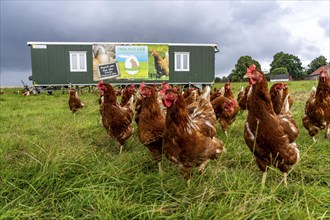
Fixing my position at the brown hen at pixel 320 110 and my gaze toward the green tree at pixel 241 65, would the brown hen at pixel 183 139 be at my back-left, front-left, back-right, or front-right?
back-left

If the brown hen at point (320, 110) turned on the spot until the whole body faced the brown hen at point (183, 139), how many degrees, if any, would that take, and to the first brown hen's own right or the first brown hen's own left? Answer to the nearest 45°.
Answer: approximately 90° to the first brown hen's own right

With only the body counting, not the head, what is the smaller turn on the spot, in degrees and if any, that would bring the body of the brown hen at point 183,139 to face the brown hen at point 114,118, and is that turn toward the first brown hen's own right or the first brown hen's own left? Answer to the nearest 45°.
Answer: approximately 90° to the first brown hen's own right

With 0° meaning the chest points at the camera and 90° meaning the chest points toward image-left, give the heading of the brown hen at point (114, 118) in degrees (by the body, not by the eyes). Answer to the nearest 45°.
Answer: approximately 45°

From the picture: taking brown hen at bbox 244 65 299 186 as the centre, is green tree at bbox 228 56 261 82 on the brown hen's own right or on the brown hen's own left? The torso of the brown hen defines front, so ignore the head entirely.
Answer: on the brown hen's own right

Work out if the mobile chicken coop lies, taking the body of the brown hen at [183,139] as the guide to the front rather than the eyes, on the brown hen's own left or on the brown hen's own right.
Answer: on the brown hen's own right

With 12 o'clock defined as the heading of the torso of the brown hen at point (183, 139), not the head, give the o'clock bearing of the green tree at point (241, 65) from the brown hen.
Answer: The green tree is roughly at 5 o'clock from the brown hen.

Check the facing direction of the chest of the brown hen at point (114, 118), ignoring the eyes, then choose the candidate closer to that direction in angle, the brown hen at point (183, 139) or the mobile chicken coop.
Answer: the brown hen

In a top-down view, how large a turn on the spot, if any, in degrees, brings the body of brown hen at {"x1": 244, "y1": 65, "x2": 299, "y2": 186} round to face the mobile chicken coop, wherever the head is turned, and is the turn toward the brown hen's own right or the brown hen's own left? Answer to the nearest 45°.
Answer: approximately 90° to the brown hen's own right

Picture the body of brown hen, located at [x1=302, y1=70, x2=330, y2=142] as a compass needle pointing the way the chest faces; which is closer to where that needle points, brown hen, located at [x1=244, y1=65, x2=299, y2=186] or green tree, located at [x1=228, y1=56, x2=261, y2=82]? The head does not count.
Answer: the brown hen

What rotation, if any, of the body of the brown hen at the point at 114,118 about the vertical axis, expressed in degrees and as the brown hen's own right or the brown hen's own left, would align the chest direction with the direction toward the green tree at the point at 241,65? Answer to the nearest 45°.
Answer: approximately 180°
